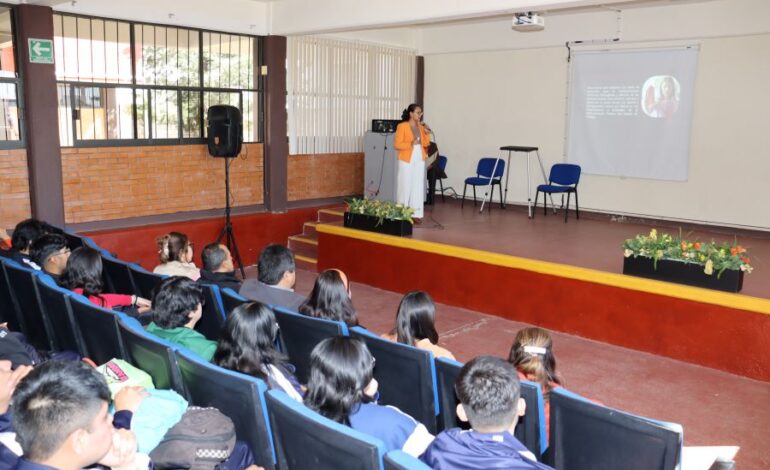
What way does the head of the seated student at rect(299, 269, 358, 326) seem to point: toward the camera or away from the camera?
away from the camera

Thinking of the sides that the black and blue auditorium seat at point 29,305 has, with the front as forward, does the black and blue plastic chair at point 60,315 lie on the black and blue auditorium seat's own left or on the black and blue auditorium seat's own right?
on the black and blue auditorium seat's own right

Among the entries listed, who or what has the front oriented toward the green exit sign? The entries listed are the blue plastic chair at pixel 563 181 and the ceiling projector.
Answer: the blue plastic chair

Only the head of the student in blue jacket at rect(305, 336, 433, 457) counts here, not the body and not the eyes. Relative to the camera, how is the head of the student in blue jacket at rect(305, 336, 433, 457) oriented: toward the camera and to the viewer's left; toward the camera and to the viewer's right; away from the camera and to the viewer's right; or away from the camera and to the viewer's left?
away from the camera and to the viewer's right

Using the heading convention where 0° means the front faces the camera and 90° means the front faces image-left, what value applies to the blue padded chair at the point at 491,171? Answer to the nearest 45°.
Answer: approximately 45°

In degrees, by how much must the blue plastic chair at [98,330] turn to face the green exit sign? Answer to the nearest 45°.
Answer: approximately 45° to its left

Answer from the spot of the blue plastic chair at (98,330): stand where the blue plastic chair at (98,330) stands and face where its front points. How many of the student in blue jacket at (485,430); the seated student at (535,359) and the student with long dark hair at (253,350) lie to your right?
3

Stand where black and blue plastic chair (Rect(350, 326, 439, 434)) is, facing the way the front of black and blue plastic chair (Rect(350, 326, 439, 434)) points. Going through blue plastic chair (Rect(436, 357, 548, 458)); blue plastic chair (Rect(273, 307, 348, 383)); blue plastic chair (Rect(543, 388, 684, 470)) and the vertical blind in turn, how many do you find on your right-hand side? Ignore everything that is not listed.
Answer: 2

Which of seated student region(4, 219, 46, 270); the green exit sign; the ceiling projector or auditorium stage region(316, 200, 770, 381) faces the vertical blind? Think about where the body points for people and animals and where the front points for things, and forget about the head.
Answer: the seated student

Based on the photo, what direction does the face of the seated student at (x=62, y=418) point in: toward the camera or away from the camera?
away from the camera

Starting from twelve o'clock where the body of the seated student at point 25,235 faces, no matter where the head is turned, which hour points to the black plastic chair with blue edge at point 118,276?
The black plastic chair with blue edge is roughly at 3 o'clock from the seated student.

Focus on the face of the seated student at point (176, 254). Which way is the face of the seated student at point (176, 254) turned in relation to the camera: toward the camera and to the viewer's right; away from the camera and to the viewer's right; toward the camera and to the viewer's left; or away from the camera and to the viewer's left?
away from the camera and to the viewer's right
